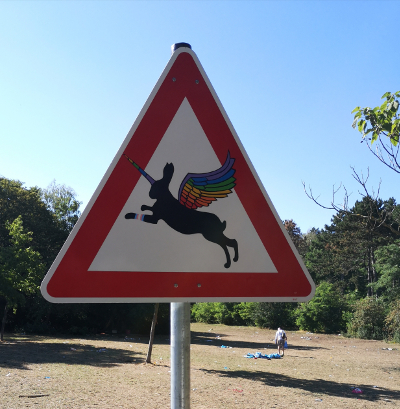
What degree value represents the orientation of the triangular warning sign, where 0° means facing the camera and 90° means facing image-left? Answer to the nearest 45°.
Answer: approximately 0°

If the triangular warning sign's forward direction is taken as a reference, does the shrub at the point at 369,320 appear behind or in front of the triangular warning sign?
behind

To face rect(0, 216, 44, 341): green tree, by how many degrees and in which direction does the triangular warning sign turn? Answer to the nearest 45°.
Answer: approximately 180°

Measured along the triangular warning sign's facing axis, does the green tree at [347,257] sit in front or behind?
behind

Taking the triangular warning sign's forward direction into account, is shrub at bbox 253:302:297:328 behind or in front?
behind

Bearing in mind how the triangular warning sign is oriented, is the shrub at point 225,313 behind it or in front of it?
behind

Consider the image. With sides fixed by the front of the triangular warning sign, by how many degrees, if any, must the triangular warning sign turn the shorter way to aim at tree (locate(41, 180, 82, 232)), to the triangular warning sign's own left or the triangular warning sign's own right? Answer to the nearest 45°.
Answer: approximately 180°
